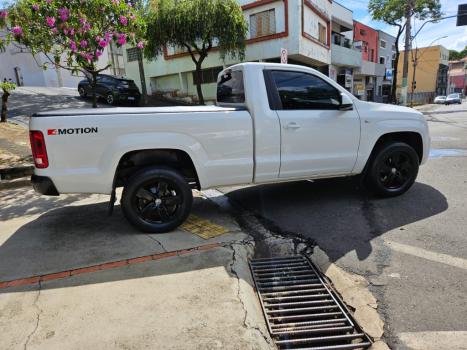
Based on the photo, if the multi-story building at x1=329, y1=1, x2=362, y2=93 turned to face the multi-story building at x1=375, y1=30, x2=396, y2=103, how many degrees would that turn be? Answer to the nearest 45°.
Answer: approximately 135° to its left

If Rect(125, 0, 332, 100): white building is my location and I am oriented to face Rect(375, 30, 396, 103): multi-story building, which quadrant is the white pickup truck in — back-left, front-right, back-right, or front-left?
back-right

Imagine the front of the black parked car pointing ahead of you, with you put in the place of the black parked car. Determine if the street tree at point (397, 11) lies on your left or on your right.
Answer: on your right

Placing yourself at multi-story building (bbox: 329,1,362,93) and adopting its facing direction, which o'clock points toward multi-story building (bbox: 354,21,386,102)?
multi-story building (bbox: 354,21,386,102) is roughly at 8 o'clock from multi-story building (bbox: 329,1,362,93).

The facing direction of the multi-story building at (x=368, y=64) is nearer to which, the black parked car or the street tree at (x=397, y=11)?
the street tree

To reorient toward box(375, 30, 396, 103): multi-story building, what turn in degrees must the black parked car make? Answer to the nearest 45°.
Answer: approximately 90° to its right

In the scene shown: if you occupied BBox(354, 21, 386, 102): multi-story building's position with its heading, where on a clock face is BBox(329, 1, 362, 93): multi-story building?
BBox(329, 1, 362, 93): multi-story building is roughly at 2 o'clock from BBox(354, 21, 386, 102): multi-story building.

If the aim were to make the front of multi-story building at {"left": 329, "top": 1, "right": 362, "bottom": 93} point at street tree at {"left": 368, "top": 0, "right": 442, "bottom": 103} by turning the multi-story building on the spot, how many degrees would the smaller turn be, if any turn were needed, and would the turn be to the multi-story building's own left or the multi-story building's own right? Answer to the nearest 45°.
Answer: approximately 90° to the multi-story building's own left

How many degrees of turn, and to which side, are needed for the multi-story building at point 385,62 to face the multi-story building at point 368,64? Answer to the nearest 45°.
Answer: approximately 45° to its right
